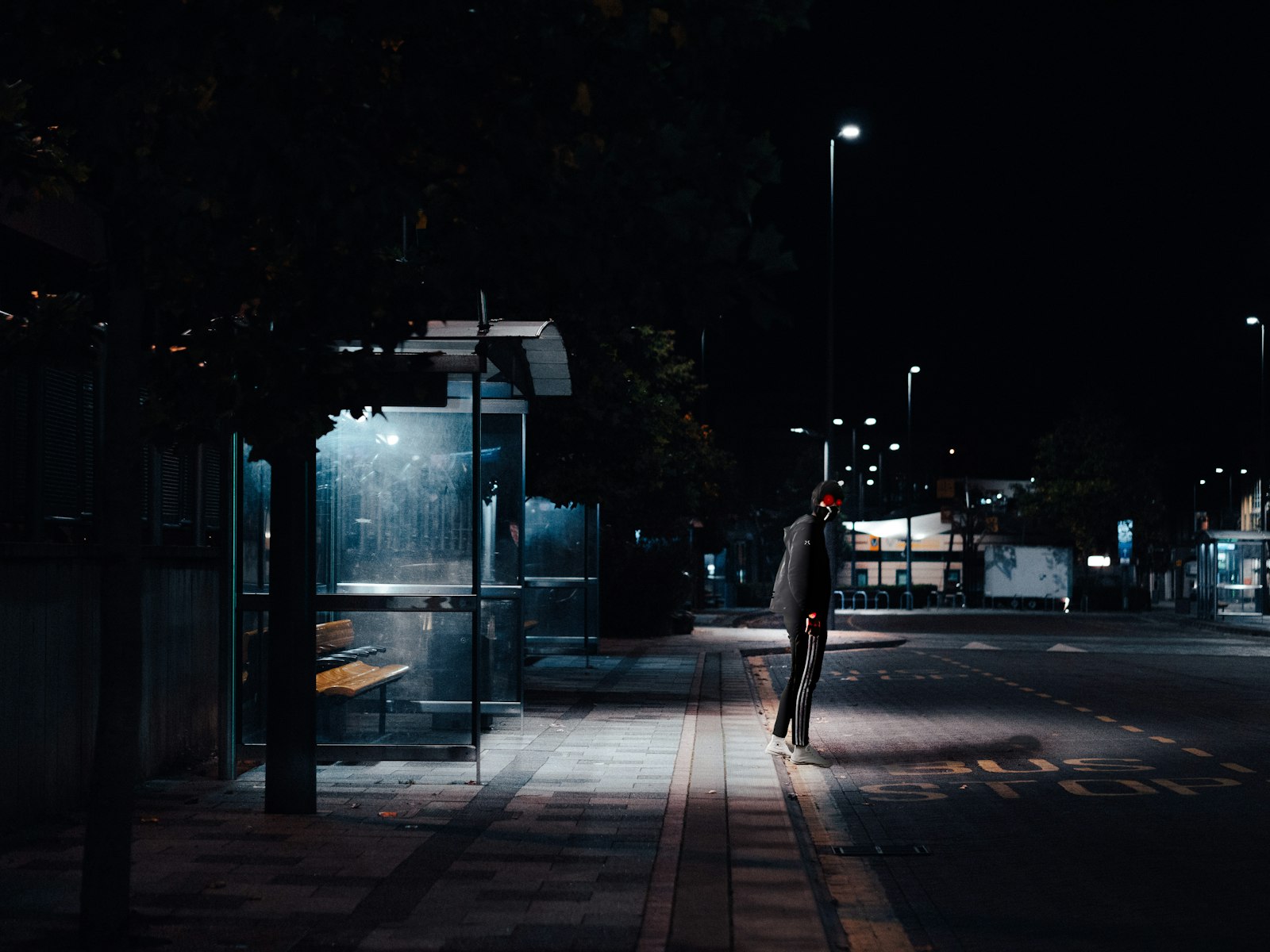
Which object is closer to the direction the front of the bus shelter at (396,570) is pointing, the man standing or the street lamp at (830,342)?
the man standing

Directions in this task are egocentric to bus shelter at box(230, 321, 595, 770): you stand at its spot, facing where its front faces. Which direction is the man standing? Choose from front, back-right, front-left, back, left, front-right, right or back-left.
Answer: front

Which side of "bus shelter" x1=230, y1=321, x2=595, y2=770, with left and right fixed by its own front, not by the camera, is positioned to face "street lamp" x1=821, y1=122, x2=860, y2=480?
left

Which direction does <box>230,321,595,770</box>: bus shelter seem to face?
to the viewer's right
